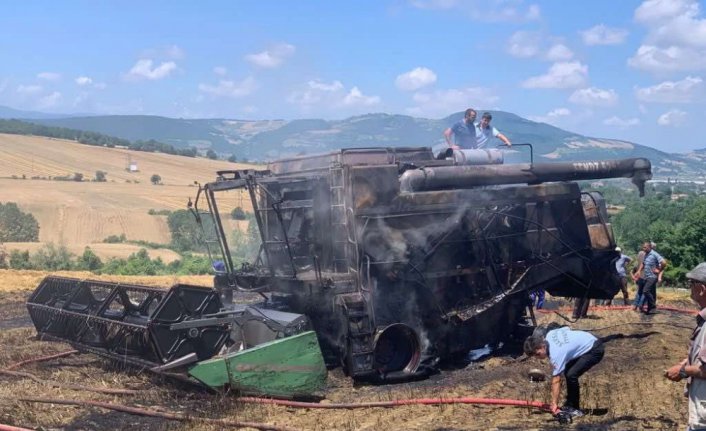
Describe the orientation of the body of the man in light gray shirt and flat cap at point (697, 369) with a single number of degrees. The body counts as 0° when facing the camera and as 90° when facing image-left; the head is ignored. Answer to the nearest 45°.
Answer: approximately 90°

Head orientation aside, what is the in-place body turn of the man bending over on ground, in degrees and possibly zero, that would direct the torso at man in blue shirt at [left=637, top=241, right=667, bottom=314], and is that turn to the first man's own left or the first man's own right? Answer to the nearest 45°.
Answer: approximately 90° to the first man's own right

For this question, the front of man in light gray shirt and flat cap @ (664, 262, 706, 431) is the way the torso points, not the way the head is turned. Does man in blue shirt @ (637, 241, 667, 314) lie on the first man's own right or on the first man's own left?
on the first man's own right

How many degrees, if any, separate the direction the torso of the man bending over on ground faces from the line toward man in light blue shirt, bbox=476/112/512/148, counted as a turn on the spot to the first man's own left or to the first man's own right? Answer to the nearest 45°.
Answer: approximately 90° to the first man's own right

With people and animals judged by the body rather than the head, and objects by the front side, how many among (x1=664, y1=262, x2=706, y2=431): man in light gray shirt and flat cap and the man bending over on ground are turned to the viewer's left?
2

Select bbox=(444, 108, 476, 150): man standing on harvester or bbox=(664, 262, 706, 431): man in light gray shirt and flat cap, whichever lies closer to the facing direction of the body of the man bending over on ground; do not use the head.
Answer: the man standing on harvester

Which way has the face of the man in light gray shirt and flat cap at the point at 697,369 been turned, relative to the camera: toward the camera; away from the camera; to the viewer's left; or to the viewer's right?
to the viewer's left

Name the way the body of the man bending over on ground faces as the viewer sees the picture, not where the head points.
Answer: to the viewer's left

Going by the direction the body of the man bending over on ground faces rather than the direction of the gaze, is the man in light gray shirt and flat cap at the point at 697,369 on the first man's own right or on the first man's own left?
on the first man's own left

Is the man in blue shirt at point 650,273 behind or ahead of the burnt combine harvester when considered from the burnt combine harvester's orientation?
behind
